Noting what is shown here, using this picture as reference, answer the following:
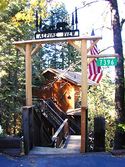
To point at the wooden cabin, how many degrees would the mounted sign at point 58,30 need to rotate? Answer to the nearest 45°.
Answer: approximately 180°

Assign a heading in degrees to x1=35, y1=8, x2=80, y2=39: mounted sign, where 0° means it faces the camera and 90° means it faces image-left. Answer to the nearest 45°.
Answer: approximately 0°

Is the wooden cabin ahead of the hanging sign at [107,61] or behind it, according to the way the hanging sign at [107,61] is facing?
behind

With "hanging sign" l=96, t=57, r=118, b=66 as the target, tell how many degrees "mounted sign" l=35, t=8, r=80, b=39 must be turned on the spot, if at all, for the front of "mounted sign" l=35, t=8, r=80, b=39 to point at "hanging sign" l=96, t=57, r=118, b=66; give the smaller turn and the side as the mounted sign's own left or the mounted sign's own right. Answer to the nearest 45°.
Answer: approximately 90° to the mounted sign's own left

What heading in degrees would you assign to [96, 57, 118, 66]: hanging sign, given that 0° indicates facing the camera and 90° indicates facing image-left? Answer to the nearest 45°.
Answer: approximately 0°

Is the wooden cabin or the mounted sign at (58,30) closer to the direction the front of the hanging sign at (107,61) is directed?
the mounted sign

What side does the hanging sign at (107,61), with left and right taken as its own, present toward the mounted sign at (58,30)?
right

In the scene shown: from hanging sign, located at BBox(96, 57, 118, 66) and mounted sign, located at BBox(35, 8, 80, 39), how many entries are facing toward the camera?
2
